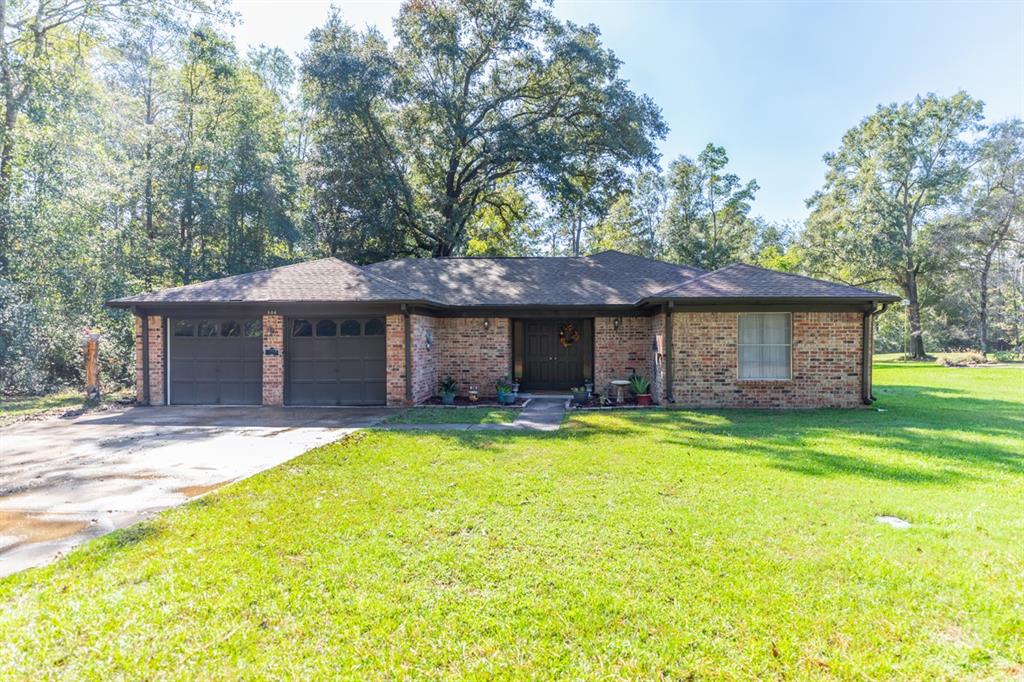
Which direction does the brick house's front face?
toward the camera

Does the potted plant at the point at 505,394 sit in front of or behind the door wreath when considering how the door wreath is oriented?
in front

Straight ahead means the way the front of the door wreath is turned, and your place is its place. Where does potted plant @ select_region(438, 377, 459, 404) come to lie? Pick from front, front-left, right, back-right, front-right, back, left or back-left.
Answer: front-right

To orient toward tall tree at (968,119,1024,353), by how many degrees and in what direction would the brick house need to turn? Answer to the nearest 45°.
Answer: approximately 135° to its left

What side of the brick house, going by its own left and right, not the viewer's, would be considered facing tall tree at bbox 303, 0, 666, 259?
back

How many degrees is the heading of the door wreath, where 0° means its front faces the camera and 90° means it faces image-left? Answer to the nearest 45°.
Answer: approximately 0°
